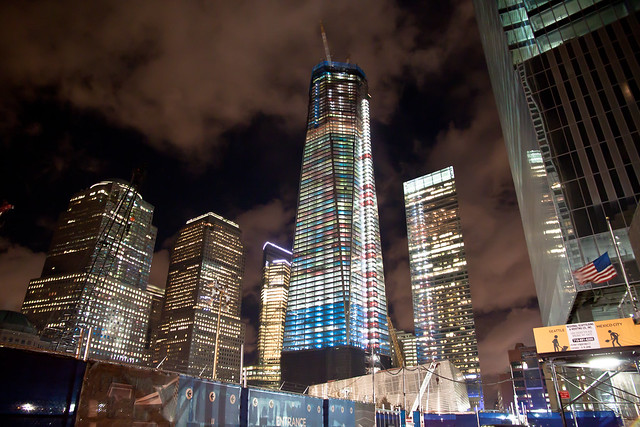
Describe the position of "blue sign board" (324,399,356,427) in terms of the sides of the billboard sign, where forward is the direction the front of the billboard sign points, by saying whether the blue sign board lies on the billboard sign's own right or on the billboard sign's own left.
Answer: on the billboard sign's own right

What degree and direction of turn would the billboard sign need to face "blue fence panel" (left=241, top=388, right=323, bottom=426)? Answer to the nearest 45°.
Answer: approximately 45° to its right

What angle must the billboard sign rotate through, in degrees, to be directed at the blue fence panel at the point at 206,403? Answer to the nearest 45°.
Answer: approximately 45° to its right

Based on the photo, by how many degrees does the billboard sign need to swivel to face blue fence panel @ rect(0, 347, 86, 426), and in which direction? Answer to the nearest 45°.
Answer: approximately 45° to its right

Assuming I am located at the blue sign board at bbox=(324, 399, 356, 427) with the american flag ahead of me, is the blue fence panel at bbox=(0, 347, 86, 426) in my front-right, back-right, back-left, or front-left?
back-right

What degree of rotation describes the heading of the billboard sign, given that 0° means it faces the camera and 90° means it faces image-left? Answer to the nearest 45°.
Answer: approximately 0°
